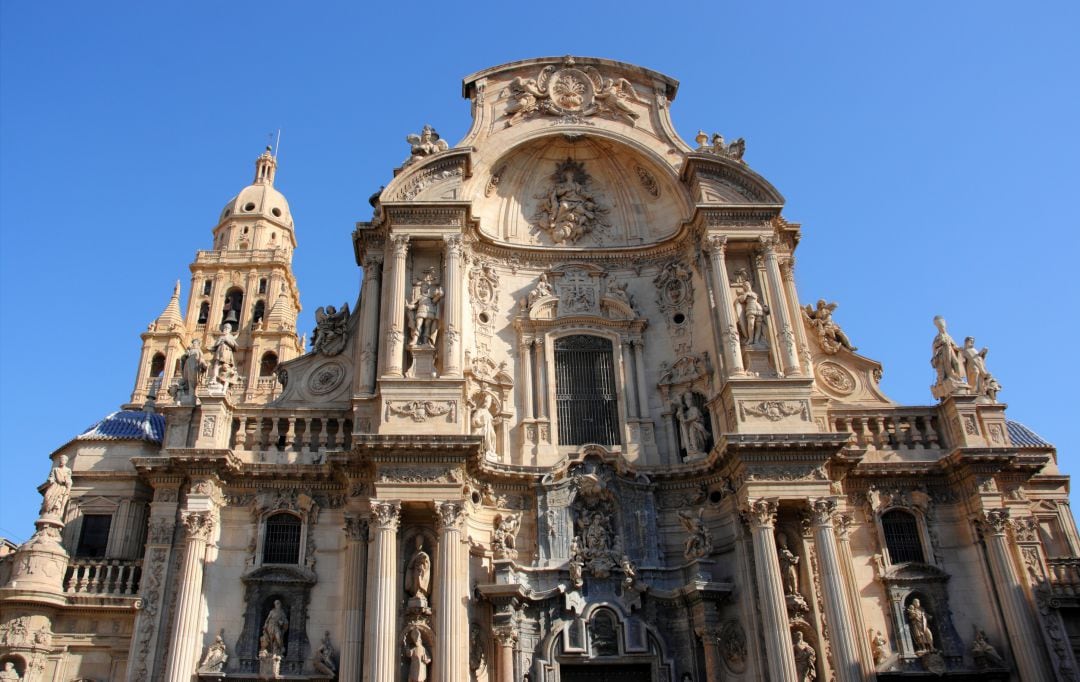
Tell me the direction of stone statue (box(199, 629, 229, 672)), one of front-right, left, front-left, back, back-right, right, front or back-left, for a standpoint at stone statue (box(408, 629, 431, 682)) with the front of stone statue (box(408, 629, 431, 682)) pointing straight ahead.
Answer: right

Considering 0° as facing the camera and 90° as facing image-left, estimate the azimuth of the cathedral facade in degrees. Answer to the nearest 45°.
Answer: approximately 0°

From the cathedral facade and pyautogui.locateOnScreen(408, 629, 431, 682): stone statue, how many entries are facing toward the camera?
2

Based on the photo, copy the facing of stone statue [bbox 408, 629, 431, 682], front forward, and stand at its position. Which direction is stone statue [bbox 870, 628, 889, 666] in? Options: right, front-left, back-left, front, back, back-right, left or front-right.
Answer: left

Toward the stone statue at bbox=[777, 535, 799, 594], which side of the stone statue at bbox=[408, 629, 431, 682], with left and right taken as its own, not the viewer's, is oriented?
left

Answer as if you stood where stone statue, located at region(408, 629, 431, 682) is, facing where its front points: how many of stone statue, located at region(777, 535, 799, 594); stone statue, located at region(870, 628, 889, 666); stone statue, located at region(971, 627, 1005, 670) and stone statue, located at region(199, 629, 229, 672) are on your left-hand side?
3

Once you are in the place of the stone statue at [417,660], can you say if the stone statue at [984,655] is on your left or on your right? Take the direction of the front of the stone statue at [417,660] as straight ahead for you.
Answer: on your left
